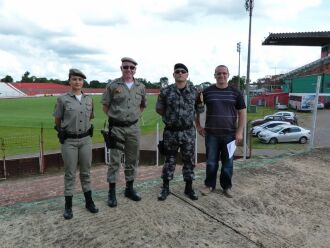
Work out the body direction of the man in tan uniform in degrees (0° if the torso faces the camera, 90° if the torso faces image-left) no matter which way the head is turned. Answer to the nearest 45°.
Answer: approximately 0°

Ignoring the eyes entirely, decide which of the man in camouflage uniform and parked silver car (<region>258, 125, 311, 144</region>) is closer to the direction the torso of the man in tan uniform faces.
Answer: the man in camouflage uniform

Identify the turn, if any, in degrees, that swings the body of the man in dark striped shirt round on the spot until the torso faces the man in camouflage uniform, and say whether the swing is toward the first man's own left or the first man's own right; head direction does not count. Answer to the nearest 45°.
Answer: approximately 45° to the first man's own right

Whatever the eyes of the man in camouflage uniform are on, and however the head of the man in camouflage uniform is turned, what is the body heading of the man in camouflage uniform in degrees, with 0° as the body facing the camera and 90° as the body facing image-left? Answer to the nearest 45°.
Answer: approximately 0°
